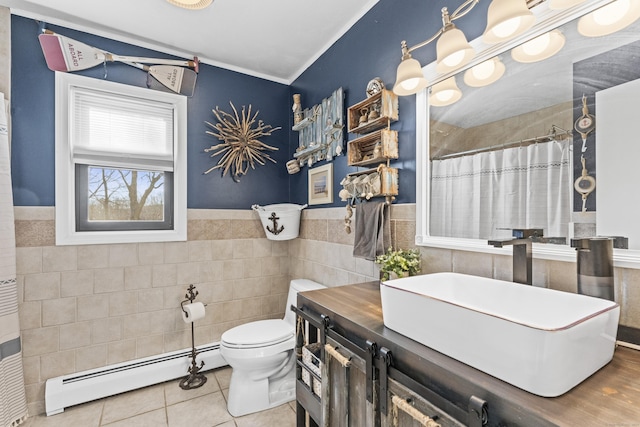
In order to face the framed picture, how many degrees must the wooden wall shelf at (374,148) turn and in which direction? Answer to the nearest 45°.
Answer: approximately 90° to its right

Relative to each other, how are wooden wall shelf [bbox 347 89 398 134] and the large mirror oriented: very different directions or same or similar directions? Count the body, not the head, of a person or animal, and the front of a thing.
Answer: same or similar directions

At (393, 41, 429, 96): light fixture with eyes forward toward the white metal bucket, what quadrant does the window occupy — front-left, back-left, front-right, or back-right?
front-left

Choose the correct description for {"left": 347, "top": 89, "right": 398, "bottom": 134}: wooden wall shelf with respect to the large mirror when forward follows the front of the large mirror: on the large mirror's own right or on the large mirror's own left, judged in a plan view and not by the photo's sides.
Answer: on the large mirror's own right

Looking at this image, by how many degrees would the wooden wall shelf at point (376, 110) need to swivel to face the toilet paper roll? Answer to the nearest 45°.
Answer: approximately 45° to its right

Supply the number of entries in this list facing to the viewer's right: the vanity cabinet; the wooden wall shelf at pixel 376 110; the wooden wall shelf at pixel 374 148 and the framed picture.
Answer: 0

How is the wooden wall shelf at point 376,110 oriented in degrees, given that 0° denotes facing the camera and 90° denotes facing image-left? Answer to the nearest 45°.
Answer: approximately 45°

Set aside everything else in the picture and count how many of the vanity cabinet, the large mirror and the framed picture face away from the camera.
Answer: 0

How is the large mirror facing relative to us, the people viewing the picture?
facing the viewer and to the left of the viewer

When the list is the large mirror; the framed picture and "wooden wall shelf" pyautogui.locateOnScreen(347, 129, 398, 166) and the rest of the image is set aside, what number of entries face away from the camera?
0

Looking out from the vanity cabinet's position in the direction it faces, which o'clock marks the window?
The window is roughly at 2 o'clock from the vanity cabinet.

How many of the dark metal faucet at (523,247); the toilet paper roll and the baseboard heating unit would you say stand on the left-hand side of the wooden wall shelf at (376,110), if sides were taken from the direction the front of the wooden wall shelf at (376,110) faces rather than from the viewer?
1

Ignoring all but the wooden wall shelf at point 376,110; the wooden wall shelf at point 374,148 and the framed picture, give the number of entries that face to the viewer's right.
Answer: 0

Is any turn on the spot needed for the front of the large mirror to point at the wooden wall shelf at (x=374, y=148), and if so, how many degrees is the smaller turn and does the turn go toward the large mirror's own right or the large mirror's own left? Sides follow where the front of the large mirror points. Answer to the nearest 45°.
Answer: approximately 45° to the large mirror's own right

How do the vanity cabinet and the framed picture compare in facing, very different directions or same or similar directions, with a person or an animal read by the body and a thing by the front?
same or similar directions
